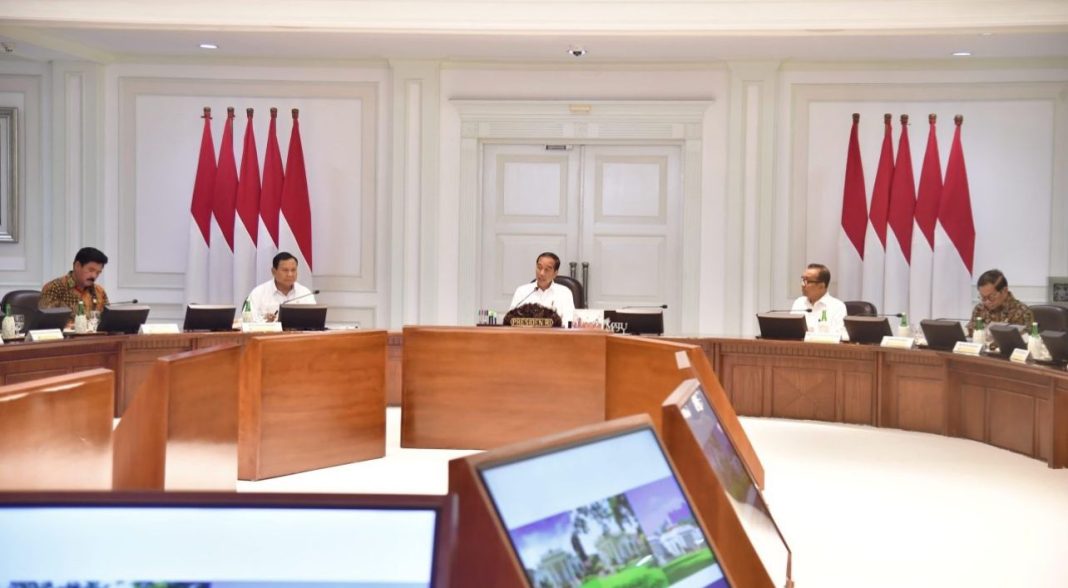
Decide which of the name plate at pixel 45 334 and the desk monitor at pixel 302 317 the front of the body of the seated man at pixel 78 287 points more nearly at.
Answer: the desk monitor

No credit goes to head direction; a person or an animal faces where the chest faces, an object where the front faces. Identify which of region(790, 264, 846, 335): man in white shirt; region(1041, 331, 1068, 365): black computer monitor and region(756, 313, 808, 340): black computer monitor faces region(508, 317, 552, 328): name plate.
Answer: the man in white shirt

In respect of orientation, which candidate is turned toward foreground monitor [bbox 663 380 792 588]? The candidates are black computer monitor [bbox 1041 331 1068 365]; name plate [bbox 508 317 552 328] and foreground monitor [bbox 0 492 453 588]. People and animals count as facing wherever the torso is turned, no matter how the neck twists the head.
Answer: the name plate

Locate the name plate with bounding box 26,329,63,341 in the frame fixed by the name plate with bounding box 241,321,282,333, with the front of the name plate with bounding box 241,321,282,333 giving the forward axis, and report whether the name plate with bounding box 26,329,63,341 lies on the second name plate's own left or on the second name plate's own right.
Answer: on the second name plate's own right

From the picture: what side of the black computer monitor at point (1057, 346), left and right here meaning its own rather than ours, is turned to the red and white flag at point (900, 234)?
left

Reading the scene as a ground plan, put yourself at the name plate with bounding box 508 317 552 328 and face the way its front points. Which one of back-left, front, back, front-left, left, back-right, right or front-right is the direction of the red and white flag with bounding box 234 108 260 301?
back-right

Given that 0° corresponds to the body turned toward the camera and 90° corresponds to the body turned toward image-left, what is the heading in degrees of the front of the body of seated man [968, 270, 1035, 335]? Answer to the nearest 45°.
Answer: approximately 45°

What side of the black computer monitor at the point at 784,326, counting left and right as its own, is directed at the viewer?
back

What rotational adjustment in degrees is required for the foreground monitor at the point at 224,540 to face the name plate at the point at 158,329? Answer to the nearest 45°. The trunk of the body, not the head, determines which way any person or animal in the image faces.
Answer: approximately 180°
